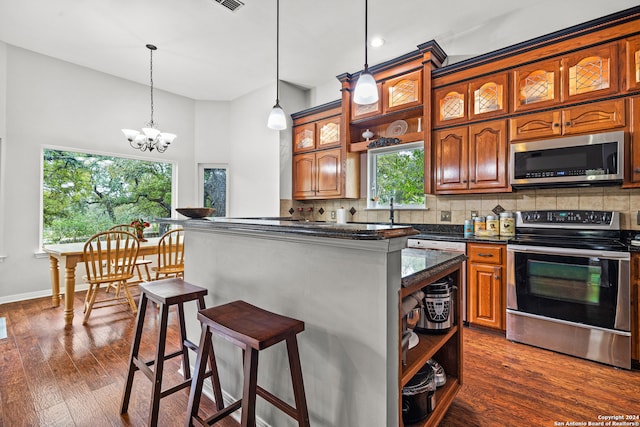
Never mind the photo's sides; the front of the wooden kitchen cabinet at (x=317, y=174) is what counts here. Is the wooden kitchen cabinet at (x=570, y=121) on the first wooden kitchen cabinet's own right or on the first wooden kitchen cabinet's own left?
on the first wooden kitchen cabinet's own left

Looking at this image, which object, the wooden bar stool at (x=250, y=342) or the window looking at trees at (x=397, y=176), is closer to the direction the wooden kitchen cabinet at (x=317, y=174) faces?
the wooden bar stool

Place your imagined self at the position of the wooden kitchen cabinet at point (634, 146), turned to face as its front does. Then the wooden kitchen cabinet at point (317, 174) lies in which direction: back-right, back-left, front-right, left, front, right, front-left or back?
right

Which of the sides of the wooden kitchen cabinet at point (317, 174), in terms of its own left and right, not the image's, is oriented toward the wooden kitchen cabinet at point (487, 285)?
left

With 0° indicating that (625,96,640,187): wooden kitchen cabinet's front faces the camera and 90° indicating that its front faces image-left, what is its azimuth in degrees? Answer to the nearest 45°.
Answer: approximately 0°

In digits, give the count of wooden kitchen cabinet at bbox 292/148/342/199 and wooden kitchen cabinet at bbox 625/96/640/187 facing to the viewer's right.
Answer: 0

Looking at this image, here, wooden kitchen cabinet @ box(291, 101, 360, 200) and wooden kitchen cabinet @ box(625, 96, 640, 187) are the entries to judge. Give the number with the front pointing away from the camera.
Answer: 0

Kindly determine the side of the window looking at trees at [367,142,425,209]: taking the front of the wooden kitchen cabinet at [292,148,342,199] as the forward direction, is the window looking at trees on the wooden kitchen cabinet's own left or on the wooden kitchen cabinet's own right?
on the wooden kitchen cabinet's own left

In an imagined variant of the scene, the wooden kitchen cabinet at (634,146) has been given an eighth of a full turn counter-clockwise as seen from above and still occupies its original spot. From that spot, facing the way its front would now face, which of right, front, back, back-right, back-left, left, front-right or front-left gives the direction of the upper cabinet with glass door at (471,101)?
back-right

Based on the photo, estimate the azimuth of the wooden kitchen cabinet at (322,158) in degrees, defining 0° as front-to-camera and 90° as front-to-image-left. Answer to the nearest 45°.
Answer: approximately 45°

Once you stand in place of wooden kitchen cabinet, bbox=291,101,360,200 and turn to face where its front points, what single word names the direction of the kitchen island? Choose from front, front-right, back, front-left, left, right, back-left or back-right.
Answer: front-left

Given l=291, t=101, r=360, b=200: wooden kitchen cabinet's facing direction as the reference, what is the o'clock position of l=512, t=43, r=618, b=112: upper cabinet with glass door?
The upper cabinet with glass door is roughly at 9 o'clock from the wooden kitchen cabinet.

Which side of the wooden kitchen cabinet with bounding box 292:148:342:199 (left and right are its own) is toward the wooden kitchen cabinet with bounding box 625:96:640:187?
left
